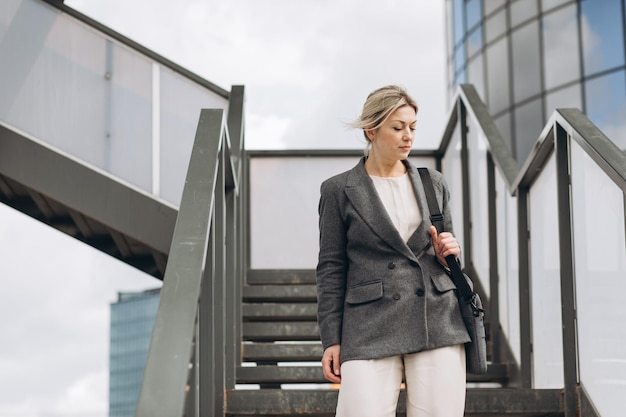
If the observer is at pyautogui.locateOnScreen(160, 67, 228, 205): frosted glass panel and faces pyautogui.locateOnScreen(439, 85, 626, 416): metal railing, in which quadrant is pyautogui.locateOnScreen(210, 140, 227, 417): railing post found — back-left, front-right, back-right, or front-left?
front-right

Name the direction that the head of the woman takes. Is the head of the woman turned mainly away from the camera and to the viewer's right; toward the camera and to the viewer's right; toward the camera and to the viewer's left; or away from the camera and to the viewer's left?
toward the camera and to the viewer's right

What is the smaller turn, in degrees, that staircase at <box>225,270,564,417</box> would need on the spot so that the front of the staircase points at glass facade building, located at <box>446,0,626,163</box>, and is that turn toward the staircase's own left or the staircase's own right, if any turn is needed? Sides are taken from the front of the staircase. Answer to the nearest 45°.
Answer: approximately 180°

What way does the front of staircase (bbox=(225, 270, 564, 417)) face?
toward the camera
